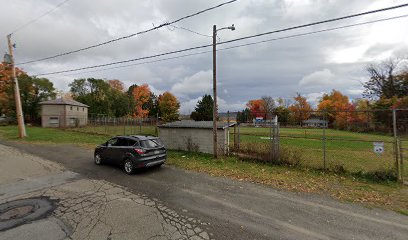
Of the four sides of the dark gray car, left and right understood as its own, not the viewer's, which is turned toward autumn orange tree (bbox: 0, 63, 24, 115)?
front

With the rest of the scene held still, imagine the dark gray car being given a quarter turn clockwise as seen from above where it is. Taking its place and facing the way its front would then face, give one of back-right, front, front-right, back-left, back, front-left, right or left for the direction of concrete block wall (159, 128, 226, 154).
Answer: front

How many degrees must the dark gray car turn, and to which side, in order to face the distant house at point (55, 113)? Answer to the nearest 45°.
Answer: approximately 45° to its right

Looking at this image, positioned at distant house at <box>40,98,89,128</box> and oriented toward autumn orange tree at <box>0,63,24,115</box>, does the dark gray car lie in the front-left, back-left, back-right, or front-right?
back-left

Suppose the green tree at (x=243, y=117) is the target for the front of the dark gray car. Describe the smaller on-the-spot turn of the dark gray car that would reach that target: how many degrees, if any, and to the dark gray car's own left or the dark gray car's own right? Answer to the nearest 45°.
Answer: approximately 135° to the dark gray car's own right

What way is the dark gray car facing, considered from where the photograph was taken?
facing away from the viewer and to the left of the viewer

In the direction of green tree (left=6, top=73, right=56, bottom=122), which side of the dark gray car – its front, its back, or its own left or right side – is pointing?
front
